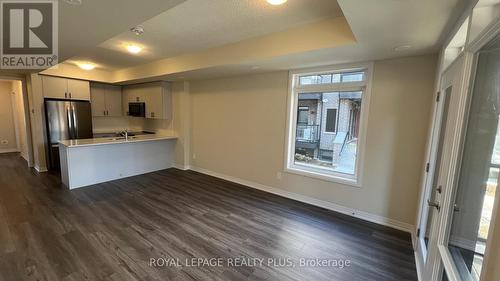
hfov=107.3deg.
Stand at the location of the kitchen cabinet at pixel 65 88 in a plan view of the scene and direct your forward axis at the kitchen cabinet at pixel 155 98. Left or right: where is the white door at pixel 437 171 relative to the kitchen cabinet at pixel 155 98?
right

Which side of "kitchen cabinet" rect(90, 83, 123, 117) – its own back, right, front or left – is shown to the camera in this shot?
front

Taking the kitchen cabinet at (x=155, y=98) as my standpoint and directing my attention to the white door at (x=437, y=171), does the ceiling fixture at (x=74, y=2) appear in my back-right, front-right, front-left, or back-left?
front-right

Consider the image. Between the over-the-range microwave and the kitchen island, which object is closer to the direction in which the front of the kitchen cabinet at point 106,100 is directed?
the kitchen island

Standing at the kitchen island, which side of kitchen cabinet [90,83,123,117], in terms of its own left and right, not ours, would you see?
front

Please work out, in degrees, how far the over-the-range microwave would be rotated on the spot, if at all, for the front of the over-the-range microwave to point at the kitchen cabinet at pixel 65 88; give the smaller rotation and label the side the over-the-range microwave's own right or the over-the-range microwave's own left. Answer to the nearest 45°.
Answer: approximately 90° to the over-the-range microwave's own right

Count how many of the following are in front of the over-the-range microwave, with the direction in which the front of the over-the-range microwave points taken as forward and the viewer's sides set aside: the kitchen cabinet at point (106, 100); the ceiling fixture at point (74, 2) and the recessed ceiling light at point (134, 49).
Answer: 2

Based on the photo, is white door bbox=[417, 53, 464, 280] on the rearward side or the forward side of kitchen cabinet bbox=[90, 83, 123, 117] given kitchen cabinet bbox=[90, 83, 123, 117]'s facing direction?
on the forward side

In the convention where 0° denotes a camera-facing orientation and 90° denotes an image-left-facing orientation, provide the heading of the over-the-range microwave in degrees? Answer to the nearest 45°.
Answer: approximately 0°

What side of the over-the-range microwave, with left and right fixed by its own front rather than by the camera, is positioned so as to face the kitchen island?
front

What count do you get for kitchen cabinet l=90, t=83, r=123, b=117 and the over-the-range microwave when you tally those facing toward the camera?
2

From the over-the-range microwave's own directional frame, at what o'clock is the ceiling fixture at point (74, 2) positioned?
The ceiling fixture is roughly at 12 o'clock from the over-the-range microwave.

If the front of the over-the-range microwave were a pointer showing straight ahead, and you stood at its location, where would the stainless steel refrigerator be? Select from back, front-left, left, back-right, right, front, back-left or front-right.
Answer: right

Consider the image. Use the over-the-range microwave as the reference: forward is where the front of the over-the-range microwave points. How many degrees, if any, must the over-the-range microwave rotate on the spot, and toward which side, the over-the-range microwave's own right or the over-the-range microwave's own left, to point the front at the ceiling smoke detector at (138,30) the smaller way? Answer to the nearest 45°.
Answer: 0° — it already faces it

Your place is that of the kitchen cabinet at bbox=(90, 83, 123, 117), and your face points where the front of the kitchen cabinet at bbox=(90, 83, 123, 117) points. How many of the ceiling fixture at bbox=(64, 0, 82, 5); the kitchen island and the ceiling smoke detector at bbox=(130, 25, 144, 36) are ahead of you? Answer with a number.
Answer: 3

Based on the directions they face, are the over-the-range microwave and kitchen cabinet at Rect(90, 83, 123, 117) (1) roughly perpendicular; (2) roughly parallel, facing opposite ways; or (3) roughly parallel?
roughly parallel

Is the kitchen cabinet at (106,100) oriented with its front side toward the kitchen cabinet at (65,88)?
no
